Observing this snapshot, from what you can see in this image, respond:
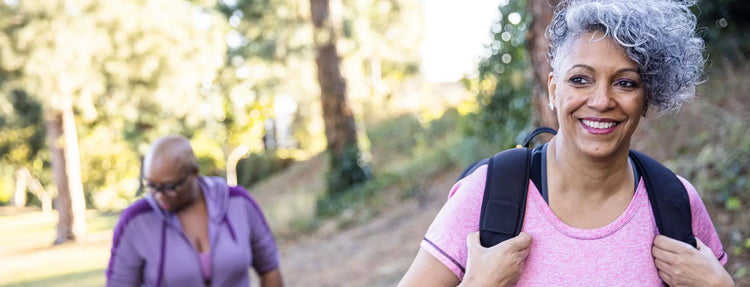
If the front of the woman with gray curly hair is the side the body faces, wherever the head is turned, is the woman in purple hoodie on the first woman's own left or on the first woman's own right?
on the first woman's own right

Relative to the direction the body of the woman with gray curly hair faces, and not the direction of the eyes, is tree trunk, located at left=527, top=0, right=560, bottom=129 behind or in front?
behind

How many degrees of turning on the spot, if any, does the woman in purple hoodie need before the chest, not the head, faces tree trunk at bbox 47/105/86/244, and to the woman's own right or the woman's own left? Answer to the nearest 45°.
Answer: approximately 180°

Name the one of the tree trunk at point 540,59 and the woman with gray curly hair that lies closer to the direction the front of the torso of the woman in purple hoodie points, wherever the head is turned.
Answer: the woman with gray curly hair

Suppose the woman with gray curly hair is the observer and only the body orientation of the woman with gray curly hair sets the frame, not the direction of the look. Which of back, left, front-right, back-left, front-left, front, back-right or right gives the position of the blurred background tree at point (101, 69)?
back-right

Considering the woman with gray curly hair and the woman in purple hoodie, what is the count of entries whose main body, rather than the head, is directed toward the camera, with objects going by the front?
2

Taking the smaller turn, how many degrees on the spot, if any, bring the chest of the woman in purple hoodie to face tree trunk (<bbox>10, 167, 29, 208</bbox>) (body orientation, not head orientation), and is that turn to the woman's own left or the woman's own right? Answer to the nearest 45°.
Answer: approximately 180°

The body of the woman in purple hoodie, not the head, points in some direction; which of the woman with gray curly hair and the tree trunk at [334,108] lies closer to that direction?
the woman with gray curly hair

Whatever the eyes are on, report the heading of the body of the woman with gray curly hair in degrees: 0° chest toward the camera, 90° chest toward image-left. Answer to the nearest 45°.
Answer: approximately 0°

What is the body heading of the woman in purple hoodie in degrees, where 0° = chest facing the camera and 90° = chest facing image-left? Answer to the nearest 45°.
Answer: approximately 0°

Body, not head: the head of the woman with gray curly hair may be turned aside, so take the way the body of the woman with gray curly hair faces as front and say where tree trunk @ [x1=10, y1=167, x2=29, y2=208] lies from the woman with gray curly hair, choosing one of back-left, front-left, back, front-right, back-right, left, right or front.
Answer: back-right

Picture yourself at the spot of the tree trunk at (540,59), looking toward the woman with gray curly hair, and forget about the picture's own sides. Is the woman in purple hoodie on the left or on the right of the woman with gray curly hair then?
right

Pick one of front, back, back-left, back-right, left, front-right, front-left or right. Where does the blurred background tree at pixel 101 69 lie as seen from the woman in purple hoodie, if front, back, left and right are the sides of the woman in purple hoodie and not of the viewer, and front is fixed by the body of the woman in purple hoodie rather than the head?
back
